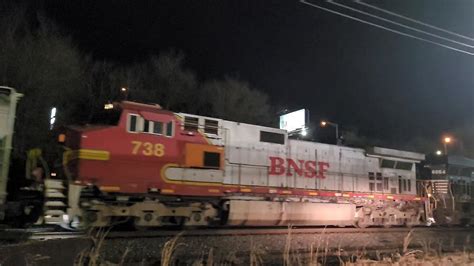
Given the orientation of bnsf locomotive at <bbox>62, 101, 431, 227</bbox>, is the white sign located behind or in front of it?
behind

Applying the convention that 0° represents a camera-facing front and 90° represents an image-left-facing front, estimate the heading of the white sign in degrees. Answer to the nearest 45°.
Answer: approximately 45°

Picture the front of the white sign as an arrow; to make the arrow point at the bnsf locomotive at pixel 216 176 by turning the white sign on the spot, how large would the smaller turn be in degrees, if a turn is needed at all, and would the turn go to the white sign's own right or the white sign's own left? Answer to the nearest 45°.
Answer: approximately 45° to the white sign's own left

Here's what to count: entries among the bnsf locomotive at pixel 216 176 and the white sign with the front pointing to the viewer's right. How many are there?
0

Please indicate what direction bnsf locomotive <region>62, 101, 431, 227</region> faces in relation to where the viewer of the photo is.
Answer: facing the viewer and to the left of the viewer

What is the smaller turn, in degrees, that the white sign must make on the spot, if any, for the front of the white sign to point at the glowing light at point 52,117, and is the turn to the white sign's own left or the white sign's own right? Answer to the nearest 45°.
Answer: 0° — it already faces it
